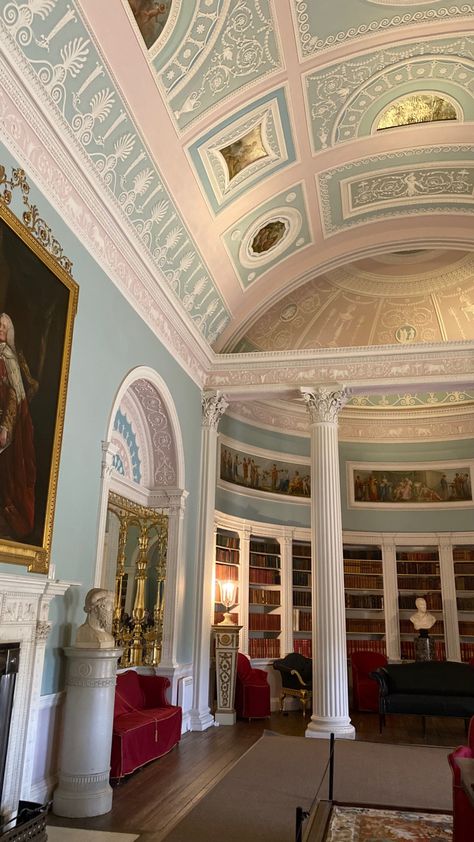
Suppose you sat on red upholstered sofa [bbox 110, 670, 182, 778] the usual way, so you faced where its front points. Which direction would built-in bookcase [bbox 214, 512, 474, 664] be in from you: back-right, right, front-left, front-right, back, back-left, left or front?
left

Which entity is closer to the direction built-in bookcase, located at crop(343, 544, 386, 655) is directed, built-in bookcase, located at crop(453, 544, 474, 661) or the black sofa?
the black sofa

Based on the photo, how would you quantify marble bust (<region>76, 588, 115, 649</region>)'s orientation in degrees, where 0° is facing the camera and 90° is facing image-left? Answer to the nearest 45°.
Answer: approximately 315°

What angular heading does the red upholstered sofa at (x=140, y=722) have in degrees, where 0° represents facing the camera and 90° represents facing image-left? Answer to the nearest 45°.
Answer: approximately 315°

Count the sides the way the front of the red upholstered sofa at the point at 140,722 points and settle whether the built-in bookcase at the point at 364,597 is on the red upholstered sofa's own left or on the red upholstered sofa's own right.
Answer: on the red upholstered sofa's own left

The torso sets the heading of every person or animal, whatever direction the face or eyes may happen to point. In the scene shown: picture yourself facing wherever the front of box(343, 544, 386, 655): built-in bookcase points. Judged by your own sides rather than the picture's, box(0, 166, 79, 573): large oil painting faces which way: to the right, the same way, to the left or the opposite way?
to the left

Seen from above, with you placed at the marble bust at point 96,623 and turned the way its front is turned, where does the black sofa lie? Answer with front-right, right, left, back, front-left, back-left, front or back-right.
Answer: left

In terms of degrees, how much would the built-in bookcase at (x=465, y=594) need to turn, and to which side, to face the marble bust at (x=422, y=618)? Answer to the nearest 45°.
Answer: approximately 45° to its right

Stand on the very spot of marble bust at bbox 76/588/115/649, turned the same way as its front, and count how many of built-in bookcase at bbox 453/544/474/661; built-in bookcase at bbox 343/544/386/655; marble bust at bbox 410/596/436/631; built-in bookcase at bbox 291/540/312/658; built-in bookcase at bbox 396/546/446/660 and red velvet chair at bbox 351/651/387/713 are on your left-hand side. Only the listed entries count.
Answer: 6

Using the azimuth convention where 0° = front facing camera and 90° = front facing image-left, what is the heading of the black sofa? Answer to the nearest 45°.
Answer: approximately 0°

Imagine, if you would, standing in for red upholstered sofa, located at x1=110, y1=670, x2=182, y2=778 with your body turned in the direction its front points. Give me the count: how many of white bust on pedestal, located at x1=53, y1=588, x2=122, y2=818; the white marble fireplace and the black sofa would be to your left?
1

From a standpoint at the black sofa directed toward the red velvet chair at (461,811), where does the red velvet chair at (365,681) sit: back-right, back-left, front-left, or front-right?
back-right
